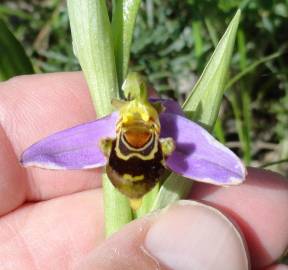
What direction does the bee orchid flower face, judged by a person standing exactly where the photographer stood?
facing the viewer

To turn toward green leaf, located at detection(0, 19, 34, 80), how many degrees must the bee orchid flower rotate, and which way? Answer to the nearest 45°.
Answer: approximately 135° to its right
